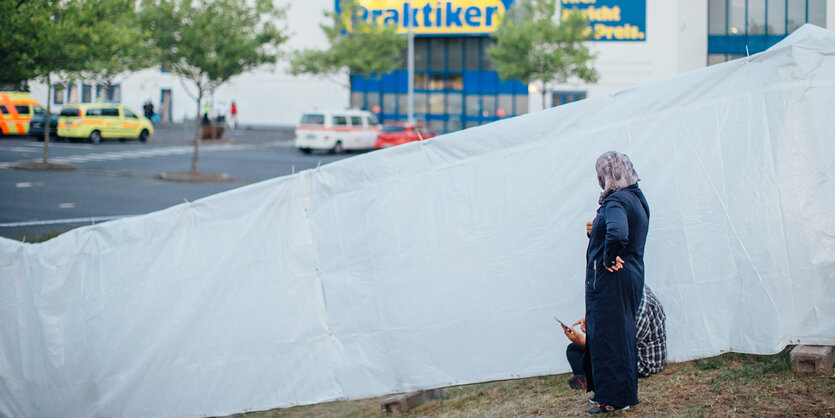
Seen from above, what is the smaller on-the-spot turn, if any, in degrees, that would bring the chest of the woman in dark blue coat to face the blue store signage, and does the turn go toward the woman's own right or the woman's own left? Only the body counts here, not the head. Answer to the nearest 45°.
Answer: approximately 90° to the woman's own right

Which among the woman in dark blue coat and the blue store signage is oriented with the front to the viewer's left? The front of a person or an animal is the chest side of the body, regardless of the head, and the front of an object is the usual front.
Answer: the woman in dark blue coat

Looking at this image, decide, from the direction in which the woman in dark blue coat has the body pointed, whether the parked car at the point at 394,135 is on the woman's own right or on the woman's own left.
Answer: on the woman's own right

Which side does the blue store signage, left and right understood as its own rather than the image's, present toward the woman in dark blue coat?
front

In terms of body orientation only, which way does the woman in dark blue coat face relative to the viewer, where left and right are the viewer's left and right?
facing to the left of the viewer

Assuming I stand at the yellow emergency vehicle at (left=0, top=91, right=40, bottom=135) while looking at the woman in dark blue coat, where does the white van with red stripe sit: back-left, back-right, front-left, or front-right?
front-left

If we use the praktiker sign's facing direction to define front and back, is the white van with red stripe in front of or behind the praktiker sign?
in front

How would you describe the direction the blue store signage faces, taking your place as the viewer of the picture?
facing the viewer

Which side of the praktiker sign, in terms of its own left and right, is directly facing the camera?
front
